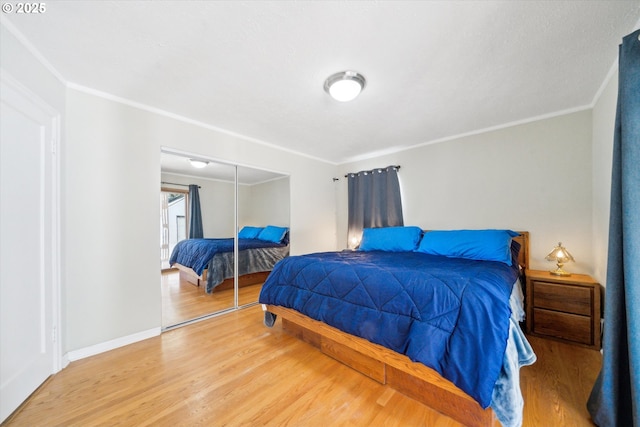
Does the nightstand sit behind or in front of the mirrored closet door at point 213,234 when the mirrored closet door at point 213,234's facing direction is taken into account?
in front

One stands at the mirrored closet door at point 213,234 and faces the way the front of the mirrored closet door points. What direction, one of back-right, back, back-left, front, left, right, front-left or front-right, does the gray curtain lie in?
front-left

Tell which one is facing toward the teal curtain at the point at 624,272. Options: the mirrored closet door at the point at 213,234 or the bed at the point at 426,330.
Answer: the mirrored closet door

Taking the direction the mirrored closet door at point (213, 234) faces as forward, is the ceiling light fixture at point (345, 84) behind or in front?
in front

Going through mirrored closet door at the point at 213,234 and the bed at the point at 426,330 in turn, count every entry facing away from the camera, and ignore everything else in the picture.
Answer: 0

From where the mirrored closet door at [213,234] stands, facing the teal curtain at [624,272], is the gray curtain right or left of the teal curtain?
left

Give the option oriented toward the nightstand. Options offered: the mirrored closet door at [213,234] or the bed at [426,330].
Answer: the mirrored closet door

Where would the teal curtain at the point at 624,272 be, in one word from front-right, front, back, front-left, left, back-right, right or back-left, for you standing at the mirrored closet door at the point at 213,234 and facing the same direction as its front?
front

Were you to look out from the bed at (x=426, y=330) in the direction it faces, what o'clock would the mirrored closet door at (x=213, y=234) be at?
The mirrored closet door is roughly at 2 o'clock from the bed.

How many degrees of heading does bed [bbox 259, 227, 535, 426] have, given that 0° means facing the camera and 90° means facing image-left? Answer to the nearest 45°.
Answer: approximately 45°

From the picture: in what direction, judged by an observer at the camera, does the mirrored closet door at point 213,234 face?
facing the viewer and to the right of the viewer

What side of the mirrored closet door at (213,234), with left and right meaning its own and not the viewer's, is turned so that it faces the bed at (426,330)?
front

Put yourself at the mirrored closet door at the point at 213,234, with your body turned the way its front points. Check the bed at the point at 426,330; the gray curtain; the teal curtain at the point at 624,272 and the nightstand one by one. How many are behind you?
0

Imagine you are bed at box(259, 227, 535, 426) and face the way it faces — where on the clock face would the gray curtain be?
The gray curtain is roughly at 4 o'clock from the bed.

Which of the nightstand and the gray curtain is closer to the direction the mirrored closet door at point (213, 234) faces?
the nightstand

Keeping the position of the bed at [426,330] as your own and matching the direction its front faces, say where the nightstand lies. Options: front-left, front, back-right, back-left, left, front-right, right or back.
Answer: back
